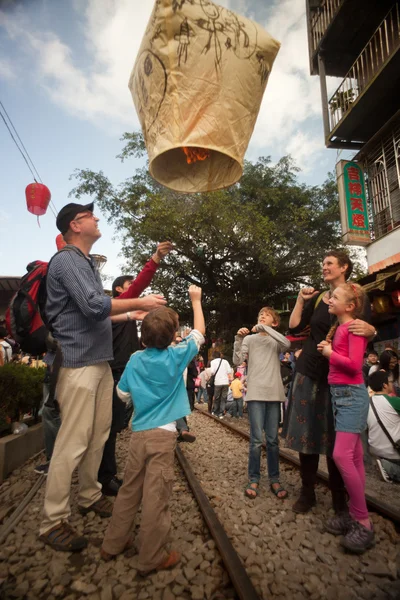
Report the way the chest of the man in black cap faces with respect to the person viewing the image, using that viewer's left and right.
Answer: facing to the right of the viewer

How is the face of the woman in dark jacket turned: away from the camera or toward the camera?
toward the camera

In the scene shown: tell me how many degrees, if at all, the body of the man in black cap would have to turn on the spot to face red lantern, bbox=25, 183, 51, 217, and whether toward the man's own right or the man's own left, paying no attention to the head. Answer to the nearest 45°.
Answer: approximately 90° to the man's own left

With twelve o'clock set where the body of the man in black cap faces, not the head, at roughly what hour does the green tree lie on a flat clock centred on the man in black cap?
The green tree is roughly at 10 o'clock from the man in black cap.

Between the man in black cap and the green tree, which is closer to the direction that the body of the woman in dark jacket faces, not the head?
the man in black cap

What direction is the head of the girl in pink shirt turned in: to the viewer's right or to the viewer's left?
to the viewer's left

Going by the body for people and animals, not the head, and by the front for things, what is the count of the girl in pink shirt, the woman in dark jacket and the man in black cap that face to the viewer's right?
1

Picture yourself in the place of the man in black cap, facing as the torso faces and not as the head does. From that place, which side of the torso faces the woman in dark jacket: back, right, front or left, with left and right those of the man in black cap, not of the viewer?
front

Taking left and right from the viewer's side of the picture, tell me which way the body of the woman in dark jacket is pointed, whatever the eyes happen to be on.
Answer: facing the viewer and to the left of the viewer
